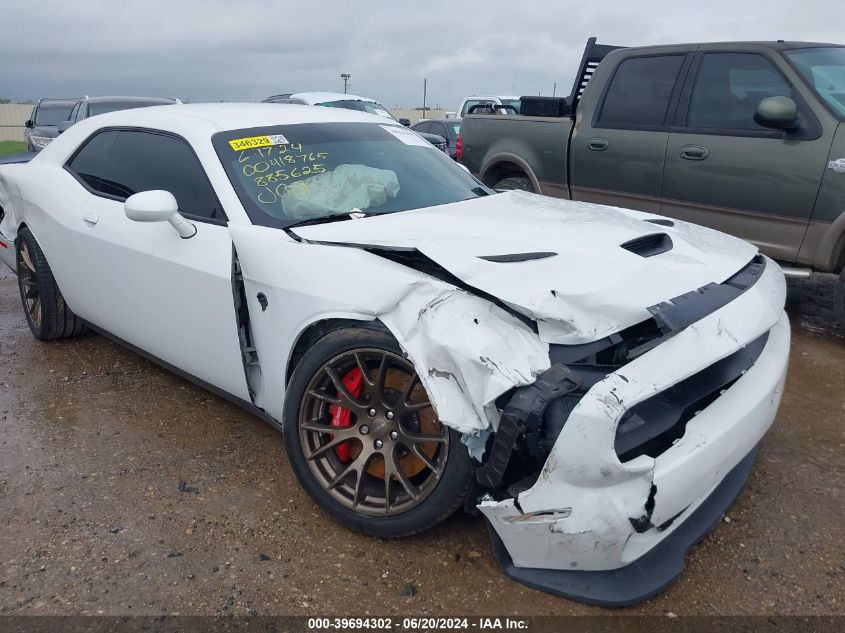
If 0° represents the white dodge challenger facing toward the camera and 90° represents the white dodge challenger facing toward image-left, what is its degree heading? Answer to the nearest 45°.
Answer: approximately 315°

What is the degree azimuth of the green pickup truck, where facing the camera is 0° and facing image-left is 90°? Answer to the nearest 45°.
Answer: approximately 315°

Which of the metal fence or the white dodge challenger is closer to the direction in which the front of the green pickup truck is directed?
the white dodge challenger

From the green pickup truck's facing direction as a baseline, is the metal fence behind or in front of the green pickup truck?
behind

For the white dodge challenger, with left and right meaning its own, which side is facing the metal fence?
back

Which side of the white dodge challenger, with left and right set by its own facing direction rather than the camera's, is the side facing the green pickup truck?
left

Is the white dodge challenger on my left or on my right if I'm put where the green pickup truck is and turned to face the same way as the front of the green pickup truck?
on my right
